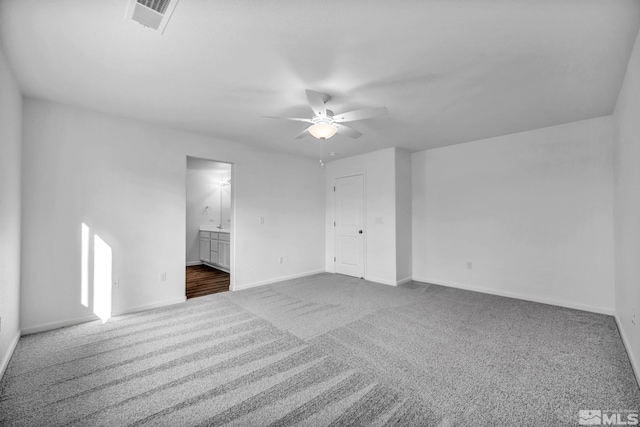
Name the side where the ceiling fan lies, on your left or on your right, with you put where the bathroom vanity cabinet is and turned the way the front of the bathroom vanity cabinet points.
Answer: on your left

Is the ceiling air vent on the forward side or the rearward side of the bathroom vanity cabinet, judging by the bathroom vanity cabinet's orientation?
on the forward side

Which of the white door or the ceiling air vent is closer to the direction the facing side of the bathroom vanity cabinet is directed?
the ceiling air vent

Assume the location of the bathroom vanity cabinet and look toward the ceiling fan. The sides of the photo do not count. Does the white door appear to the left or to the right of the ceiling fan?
left
